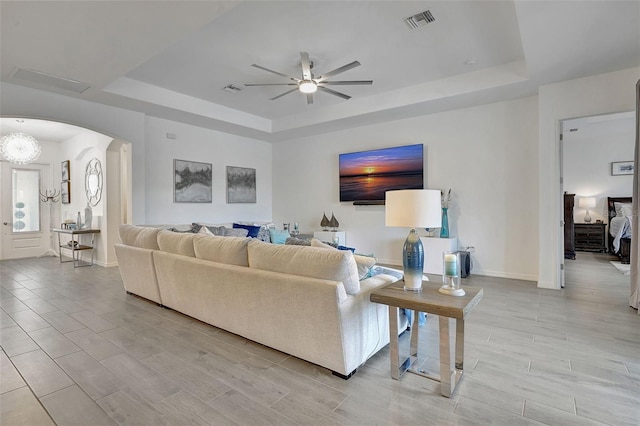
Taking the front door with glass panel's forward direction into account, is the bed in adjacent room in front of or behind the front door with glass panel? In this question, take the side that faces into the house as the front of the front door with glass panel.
in front

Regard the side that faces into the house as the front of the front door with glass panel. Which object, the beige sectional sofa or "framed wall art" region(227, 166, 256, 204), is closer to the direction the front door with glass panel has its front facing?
the beige sectional sofa

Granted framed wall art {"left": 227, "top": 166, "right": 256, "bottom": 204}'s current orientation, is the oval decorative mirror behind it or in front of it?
behind

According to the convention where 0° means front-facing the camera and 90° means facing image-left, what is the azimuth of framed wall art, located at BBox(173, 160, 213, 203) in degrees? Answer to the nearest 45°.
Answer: approximately 315°

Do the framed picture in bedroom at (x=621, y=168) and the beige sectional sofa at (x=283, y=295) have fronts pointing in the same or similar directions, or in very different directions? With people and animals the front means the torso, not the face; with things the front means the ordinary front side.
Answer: very different directions

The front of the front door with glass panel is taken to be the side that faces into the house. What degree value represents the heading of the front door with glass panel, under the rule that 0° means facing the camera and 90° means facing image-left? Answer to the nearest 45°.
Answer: approximately 0°

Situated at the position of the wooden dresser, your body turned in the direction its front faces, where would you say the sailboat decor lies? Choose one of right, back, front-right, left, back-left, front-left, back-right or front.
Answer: front-right
